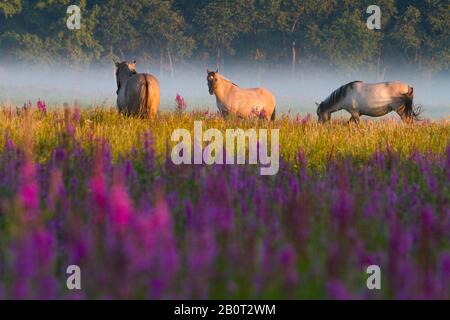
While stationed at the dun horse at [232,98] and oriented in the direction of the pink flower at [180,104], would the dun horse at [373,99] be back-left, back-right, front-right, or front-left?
back-left

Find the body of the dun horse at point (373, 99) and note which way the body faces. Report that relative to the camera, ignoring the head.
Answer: to the viewer's left

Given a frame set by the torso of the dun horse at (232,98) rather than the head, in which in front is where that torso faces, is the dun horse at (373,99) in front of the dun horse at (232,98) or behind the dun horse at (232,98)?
behind

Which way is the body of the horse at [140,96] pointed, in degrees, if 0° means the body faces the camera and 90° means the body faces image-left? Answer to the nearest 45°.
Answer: approximately 135°

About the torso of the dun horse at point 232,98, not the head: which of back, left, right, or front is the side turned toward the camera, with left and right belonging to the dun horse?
left

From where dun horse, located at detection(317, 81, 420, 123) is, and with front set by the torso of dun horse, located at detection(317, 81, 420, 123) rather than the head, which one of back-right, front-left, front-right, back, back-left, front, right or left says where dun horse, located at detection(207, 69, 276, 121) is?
front-left

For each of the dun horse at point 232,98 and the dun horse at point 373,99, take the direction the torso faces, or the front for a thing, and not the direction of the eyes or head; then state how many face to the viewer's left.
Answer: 2
